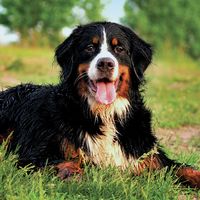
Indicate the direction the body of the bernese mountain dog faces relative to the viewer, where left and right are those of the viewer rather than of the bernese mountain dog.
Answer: facing the viewer and to the right of the viewer
